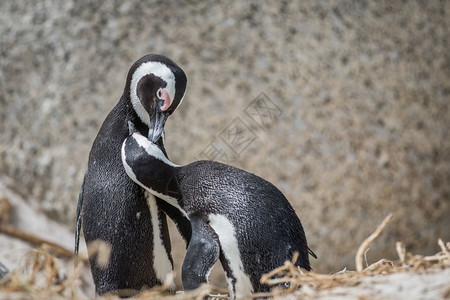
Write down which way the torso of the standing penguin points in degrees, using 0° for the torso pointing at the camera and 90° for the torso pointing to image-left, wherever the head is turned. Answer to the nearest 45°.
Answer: approximately 225°
